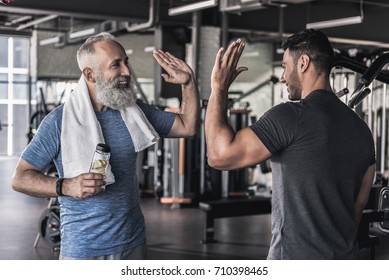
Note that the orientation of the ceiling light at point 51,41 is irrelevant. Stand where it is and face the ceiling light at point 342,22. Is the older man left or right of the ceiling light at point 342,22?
right

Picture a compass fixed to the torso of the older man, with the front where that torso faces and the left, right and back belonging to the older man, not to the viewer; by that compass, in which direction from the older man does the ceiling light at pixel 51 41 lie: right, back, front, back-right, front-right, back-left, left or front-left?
back-left

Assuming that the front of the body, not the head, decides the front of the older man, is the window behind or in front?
behind

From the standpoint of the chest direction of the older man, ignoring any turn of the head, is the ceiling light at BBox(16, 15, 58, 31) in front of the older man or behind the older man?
behind

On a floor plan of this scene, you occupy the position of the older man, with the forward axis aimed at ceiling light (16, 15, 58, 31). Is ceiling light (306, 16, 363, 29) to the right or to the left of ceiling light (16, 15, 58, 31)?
right

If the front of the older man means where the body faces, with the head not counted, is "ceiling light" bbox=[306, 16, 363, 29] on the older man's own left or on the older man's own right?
on the older man's own left
